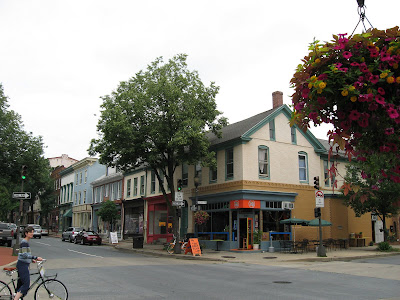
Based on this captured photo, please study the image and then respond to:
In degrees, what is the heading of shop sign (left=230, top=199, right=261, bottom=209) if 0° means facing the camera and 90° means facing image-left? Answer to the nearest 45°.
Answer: approximately 0°

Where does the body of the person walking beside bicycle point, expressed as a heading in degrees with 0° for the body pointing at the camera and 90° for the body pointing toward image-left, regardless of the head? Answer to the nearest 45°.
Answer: approximately 270°

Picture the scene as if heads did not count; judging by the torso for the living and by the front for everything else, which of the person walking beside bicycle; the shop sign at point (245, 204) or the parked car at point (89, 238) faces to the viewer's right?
the person walking beside bicycle
